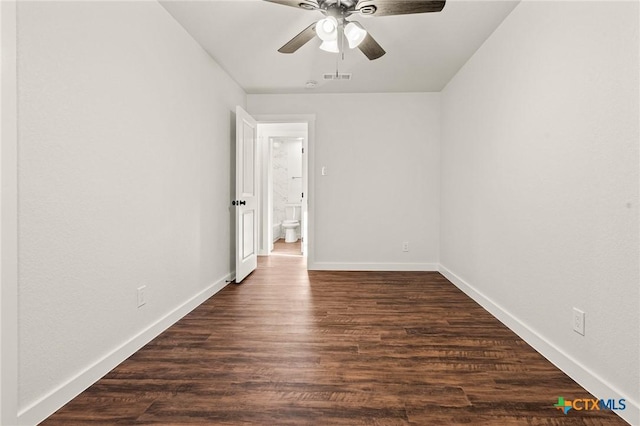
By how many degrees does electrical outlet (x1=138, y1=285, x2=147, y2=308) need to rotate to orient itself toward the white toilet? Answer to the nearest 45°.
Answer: approximately 90° to its left

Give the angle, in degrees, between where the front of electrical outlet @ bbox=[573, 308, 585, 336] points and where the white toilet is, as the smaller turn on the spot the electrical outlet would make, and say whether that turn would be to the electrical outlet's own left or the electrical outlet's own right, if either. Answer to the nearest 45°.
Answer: approximately 90° to the electrical outlet's own right

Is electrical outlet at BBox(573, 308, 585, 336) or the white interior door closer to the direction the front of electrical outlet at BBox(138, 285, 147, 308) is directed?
the electrical outlet

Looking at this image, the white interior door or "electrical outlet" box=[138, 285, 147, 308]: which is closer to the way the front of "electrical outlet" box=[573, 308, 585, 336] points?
the electrical outlet

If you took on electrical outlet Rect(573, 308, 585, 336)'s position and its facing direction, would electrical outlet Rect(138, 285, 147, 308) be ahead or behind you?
ahead

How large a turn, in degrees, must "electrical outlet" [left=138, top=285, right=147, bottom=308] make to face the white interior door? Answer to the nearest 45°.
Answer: approximately 90° to its left

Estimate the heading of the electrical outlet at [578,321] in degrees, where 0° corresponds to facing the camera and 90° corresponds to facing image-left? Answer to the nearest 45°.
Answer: approximately 45°

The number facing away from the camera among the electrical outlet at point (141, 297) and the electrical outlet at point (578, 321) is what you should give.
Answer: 0

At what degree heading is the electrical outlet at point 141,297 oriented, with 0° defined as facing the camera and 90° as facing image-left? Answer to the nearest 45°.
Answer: approximately 315°
